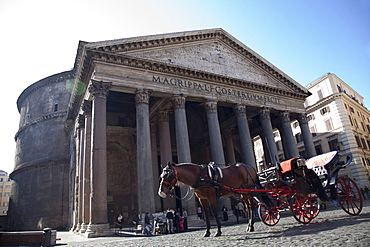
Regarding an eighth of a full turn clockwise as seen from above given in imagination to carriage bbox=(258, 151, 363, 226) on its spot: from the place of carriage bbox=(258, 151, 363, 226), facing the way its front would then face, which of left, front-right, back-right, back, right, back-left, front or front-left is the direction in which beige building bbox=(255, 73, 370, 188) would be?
right

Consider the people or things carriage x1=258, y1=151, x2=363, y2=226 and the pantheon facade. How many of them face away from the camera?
0

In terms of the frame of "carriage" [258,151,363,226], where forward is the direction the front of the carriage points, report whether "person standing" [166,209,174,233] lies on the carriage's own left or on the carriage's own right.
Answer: on the carriage's own right

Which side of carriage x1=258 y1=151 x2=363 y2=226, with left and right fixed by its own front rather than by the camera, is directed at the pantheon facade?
right

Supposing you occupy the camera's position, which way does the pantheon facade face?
facing the viewer and to the right of the viewer

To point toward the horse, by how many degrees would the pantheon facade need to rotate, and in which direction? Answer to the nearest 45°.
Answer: approximately 45° to its right

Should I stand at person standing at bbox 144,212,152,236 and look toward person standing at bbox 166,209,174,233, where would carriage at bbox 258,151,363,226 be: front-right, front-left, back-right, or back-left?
front-right

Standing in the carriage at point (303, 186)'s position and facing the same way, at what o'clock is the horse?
The horse is roughly at 12 o'clock from the carriage.

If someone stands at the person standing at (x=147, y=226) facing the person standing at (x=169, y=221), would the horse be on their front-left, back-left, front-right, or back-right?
front-right

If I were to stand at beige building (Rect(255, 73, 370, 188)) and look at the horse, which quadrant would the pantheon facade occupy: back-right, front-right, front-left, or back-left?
front-right

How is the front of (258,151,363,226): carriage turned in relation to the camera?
facing the viewer and to the left of the viewer
